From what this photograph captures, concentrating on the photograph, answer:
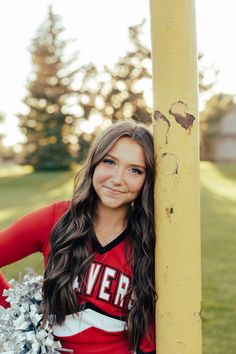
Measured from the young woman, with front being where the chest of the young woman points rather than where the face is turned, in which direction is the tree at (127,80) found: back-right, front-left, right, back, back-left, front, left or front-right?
back

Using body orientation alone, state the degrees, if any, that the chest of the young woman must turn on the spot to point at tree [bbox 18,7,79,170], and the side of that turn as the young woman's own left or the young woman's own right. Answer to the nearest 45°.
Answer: approximately 180°

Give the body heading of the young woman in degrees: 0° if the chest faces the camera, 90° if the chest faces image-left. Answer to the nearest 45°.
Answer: approximately 0°
